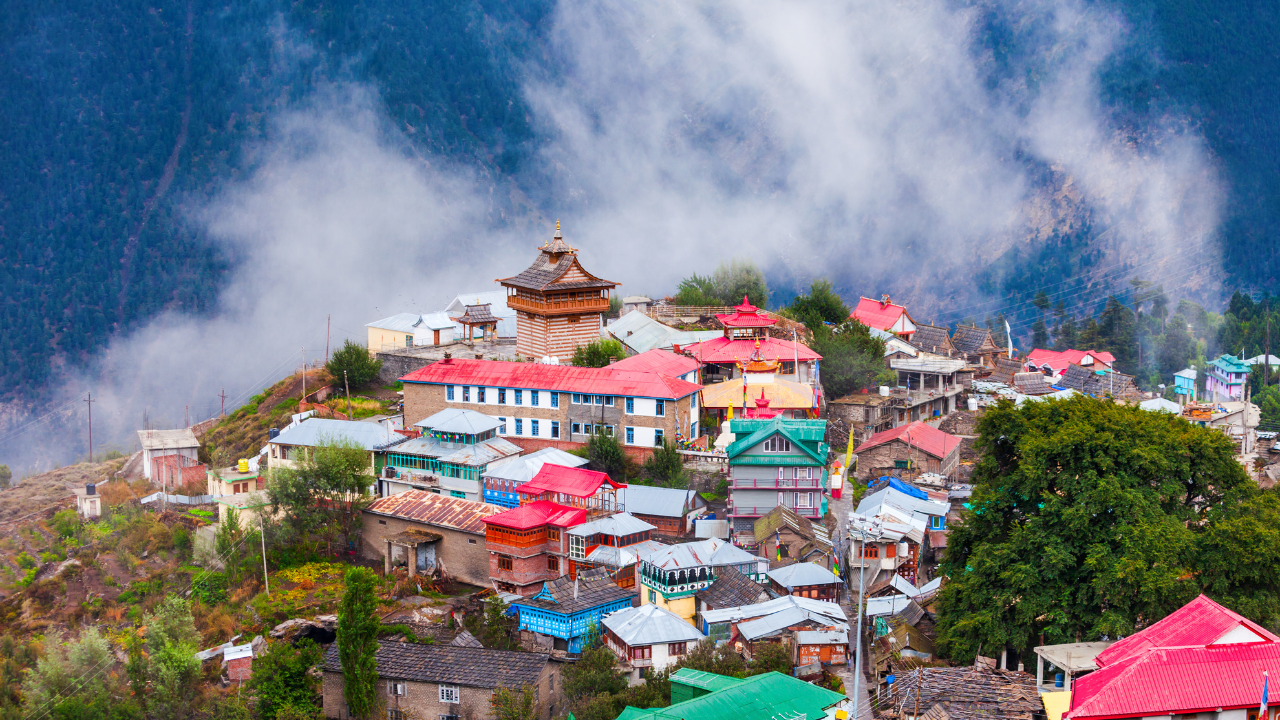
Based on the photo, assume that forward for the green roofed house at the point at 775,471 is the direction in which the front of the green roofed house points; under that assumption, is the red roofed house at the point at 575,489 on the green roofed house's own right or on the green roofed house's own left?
on the green roofed house's own right

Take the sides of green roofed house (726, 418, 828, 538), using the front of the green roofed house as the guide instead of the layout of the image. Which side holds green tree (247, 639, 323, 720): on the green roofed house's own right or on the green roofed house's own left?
on the green roofed house's own right

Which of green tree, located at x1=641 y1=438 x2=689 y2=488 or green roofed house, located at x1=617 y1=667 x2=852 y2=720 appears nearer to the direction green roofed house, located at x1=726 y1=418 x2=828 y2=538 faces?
the green roofed house

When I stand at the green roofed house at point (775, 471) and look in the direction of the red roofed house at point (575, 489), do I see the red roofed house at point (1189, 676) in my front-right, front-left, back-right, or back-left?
back-left

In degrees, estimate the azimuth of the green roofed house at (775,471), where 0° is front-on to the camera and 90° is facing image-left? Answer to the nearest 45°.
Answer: approximately 0°

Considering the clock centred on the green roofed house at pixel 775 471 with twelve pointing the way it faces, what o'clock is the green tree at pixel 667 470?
The green tree is roughly at 4 o'clock from the green roofed house.

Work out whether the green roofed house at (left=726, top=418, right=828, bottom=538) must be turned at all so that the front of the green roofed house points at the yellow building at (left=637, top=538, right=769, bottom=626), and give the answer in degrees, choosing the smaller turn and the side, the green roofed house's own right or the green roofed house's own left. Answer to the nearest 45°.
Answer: approximately 45° to the green roofed house's own right

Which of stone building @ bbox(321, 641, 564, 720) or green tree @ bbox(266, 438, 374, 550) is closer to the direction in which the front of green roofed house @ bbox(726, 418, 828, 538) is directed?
the stone building
